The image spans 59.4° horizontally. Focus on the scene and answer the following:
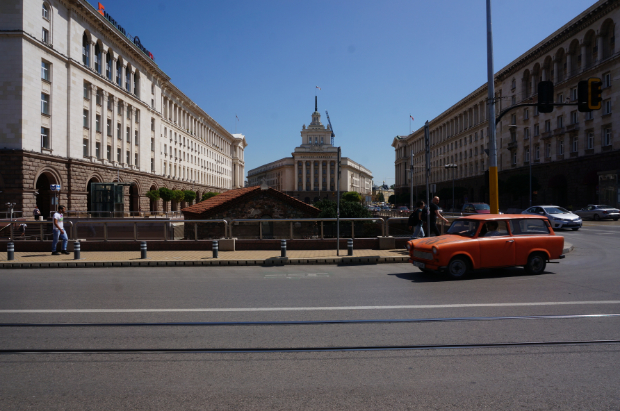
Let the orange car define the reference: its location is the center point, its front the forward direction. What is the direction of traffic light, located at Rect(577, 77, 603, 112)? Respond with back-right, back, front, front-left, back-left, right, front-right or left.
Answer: back

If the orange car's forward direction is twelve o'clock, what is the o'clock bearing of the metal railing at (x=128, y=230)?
The metal railing is roughly at 2 o'clock from the orange car.

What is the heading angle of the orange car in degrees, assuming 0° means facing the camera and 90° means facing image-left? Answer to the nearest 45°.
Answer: approximately 45°
